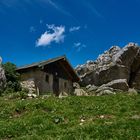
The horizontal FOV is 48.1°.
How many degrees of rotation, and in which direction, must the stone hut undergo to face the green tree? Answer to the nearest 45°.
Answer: approximately 90° to its right

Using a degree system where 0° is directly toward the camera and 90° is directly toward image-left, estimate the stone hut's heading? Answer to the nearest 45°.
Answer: approximately 315°
